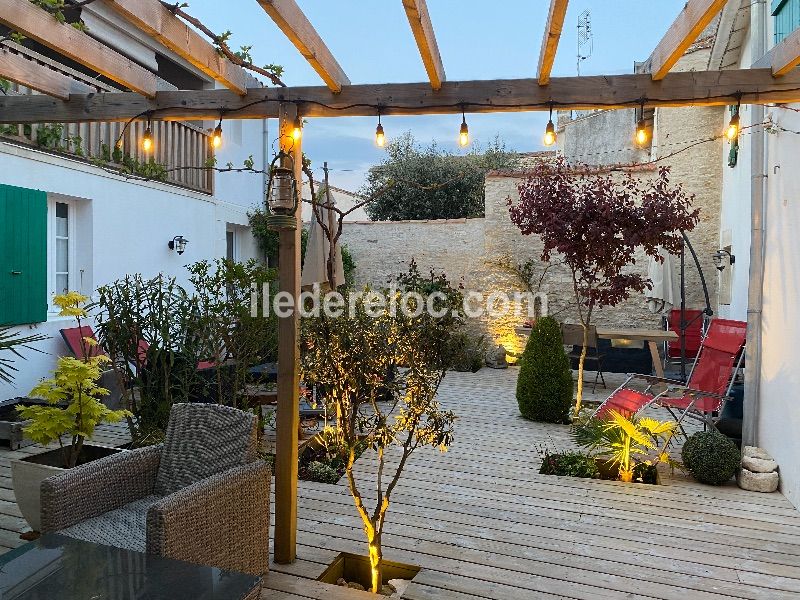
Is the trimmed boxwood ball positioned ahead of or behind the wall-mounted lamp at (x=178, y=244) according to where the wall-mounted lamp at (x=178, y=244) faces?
ahead

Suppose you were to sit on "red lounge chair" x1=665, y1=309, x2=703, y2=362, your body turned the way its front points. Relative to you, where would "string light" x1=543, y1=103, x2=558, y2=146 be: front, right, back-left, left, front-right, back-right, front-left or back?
front-left

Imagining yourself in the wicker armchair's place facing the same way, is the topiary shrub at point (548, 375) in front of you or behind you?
behind

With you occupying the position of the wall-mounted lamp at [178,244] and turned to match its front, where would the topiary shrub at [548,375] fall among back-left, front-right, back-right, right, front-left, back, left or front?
front

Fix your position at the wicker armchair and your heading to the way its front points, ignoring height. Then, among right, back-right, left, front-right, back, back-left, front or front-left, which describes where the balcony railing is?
back-right

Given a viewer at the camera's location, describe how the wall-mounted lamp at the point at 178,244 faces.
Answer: facing the viewer and to the right of the viewer

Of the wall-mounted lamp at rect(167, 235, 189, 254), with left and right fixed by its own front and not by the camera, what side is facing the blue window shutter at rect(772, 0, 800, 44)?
front

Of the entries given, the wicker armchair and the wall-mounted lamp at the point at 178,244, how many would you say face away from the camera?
0

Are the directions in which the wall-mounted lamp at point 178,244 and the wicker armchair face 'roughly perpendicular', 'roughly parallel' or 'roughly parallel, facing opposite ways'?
roughly perpendicular

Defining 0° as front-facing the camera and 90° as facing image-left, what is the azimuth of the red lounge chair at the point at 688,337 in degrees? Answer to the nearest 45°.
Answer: approximately 45°

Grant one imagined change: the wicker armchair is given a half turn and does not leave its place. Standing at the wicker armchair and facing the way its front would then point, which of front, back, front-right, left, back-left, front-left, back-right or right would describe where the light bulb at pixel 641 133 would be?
front-right

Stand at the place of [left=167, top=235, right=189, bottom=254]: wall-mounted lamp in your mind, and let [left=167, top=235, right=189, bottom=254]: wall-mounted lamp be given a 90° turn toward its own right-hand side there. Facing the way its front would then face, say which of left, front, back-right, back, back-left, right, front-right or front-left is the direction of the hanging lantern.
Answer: front-left

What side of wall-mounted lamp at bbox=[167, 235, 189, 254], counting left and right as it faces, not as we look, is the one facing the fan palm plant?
front

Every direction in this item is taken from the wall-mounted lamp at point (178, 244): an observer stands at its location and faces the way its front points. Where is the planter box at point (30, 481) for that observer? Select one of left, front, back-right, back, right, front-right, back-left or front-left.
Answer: front-right

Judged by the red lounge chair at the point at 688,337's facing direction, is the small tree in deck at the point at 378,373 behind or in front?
in front

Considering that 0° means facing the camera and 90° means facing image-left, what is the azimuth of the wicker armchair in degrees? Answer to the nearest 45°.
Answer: approximately 45°
